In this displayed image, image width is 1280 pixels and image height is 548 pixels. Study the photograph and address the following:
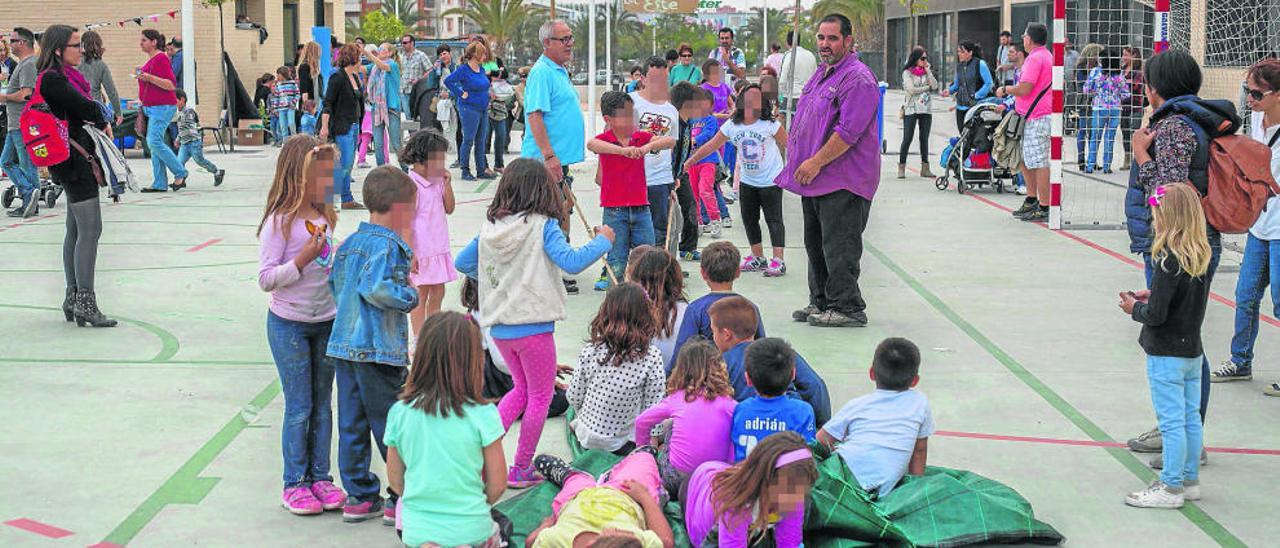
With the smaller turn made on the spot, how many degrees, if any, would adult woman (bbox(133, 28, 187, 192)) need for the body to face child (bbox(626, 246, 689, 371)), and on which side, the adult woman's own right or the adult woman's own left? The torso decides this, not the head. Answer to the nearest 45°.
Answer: approximately 90° to the adult woman's own left

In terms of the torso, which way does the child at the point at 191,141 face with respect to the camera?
to the viewer's left

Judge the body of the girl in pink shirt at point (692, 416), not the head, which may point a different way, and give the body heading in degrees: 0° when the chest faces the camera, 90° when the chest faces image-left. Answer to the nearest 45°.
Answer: approximately 180°

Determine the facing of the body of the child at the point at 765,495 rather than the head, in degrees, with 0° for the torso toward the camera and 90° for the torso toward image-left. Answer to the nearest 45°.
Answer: approximately 315°

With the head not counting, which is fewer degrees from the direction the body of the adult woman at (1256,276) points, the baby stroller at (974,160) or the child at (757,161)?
the child

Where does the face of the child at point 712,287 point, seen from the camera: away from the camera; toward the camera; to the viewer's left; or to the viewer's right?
away from the camera

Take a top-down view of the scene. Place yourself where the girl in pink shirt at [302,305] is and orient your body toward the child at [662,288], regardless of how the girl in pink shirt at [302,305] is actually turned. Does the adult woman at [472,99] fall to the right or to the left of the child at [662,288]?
left

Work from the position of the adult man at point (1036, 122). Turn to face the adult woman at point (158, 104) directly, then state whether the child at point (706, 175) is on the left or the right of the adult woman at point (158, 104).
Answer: left

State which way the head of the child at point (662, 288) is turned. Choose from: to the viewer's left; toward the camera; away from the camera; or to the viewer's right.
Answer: away from the camera

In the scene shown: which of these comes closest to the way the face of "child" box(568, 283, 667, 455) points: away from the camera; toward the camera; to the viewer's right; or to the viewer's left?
away from the camera

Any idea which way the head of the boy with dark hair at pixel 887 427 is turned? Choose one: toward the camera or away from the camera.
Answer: away from the camera

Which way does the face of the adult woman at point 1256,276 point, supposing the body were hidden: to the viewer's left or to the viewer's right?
to the viewer's left

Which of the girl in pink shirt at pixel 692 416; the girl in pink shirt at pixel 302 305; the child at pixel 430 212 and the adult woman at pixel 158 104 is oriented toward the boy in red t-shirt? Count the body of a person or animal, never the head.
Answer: the girl in pink shirt at pixel 692 416
